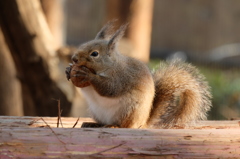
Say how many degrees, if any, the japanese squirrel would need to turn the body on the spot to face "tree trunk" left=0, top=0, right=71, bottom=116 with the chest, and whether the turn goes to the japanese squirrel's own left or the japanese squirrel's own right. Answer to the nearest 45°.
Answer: approximately 45° to the japanese squirrel's own right

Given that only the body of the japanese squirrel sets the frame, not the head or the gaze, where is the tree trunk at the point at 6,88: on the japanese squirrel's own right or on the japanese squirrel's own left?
on the japanese squirrel's own right

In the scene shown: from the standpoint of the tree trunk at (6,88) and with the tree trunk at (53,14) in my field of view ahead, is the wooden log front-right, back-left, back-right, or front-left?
back-right

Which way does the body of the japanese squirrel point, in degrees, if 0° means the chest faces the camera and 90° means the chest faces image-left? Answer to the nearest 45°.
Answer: approximately 90°

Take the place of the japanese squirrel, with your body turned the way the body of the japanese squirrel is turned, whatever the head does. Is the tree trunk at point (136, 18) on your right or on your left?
on your right
